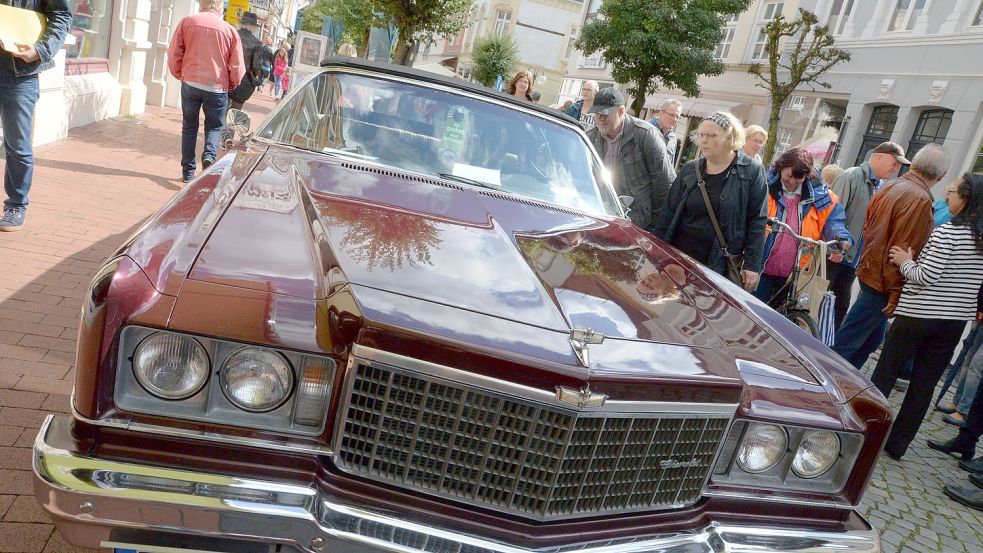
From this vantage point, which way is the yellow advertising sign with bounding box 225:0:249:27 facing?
toward the camera

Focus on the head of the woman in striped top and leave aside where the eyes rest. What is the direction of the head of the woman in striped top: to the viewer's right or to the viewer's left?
to the viewer's left

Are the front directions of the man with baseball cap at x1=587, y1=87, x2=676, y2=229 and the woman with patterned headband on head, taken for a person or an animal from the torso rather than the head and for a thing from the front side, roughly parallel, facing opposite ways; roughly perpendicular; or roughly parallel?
roughly parallel

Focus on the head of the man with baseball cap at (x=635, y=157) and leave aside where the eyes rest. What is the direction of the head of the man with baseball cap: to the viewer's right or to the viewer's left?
to the viewer's left

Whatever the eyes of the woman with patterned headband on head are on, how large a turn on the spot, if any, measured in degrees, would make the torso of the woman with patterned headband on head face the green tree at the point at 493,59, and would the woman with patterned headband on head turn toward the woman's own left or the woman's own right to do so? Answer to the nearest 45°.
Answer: approximately 135° to the woman's own right

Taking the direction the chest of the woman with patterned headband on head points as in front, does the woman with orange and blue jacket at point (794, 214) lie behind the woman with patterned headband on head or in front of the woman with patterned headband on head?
behind

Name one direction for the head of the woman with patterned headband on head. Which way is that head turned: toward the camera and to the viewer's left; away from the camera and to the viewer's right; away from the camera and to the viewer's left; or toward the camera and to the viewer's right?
toward the camera and to the viewer's left

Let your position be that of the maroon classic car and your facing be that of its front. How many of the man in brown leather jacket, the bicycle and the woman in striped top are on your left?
3

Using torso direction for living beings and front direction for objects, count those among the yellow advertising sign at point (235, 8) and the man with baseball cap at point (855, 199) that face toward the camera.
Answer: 1

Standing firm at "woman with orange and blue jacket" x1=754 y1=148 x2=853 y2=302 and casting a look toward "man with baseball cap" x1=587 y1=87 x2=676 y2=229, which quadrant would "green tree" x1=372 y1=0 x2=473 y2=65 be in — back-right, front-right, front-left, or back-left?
front-right

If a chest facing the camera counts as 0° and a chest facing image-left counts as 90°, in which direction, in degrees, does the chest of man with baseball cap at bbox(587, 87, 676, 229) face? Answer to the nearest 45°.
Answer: approximately 45°

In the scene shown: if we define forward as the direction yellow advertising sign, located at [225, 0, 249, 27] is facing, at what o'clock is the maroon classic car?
The maroon classic car is roughly at 12 o'clock from the yellow advertising sign.

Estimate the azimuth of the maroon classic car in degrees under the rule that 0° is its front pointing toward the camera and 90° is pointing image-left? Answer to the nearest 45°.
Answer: approximately 315°
